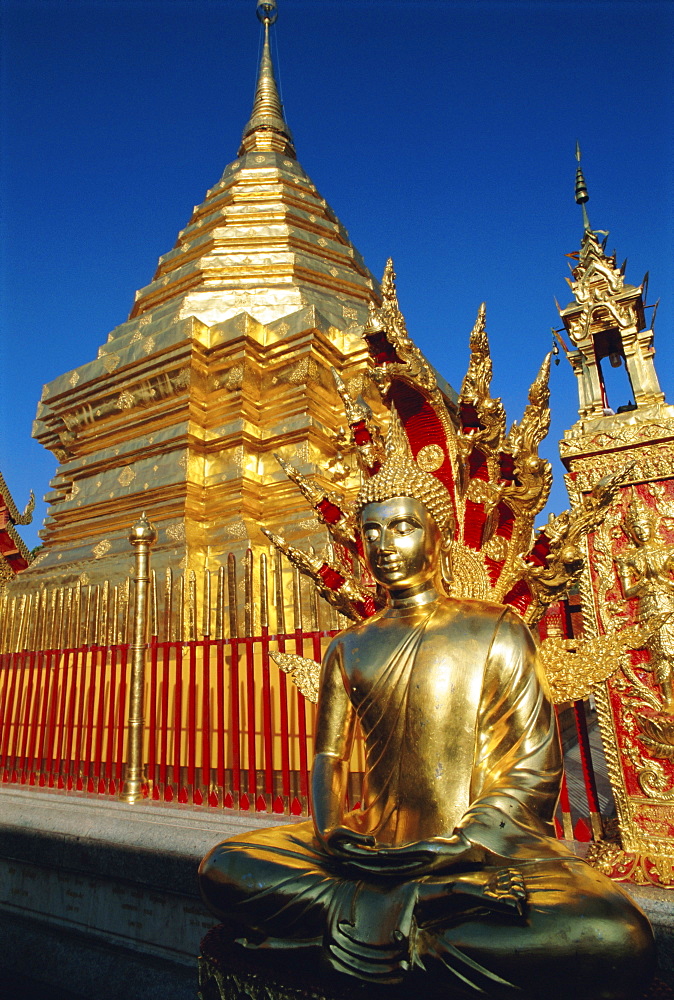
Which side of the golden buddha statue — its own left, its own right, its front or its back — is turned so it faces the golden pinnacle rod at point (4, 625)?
right

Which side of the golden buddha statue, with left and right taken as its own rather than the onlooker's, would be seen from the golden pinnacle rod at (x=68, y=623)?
right

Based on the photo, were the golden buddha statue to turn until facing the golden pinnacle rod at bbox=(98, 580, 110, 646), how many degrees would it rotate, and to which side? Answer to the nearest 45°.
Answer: approximately 90° to its right

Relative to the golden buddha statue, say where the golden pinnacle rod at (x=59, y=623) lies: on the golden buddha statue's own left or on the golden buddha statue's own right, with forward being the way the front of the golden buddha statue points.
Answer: on the golden buddha statue's own right

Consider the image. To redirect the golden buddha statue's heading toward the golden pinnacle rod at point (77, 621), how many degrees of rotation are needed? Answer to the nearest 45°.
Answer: approximately 90° to its right

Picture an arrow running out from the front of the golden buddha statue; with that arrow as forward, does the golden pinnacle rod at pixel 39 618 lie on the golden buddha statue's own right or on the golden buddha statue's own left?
on the golden buddha statue's own right

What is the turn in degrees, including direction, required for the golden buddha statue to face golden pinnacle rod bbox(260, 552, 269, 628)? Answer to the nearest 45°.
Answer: approximately 90° to its right

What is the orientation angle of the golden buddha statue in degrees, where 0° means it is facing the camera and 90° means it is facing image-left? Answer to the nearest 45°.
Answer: approximately 45°

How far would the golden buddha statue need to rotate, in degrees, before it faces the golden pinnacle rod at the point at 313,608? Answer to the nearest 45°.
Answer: approximately 135° to its right
